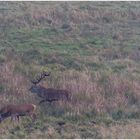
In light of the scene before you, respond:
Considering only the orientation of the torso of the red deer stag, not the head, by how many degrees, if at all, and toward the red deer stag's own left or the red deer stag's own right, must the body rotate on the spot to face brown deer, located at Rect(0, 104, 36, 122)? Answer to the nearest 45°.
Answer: approximately 45° to the red deer stag's own left

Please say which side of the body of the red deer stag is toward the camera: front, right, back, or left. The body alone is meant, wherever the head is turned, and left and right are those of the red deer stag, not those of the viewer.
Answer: left
